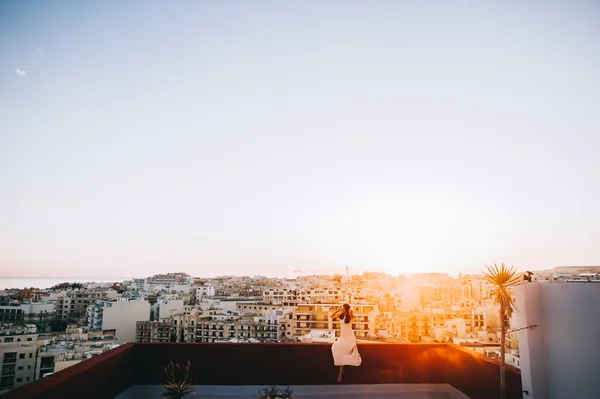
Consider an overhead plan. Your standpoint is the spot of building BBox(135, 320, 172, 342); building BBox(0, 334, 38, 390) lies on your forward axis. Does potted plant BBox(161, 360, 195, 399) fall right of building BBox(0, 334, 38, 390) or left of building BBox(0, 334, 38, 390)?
left

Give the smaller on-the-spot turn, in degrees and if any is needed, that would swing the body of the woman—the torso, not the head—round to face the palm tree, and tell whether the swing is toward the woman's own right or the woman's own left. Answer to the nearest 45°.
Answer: approximately 135° to the woman's own right

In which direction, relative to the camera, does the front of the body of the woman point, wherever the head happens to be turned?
away from the camera

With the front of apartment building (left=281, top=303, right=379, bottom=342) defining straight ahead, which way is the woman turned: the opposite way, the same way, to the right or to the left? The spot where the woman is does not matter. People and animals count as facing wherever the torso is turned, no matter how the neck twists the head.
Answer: the opposite way

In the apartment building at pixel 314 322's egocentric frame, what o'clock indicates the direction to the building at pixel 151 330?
The building is roughly at 3 o'clock from the apartment building.

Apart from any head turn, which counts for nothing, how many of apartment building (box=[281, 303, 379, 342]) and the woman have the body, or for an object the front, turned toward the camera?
1

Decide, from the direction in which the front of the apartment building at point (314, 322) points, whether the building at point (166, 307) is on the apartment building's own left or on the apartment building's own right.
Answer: on the apartment building's own right

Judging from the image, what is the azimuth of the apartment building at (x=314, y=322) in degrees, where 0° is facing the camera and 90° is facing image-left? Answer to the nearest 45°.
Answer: approximately 0°

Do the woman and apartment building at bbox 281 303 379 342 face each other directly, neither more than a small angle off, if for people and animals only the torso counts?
yes
